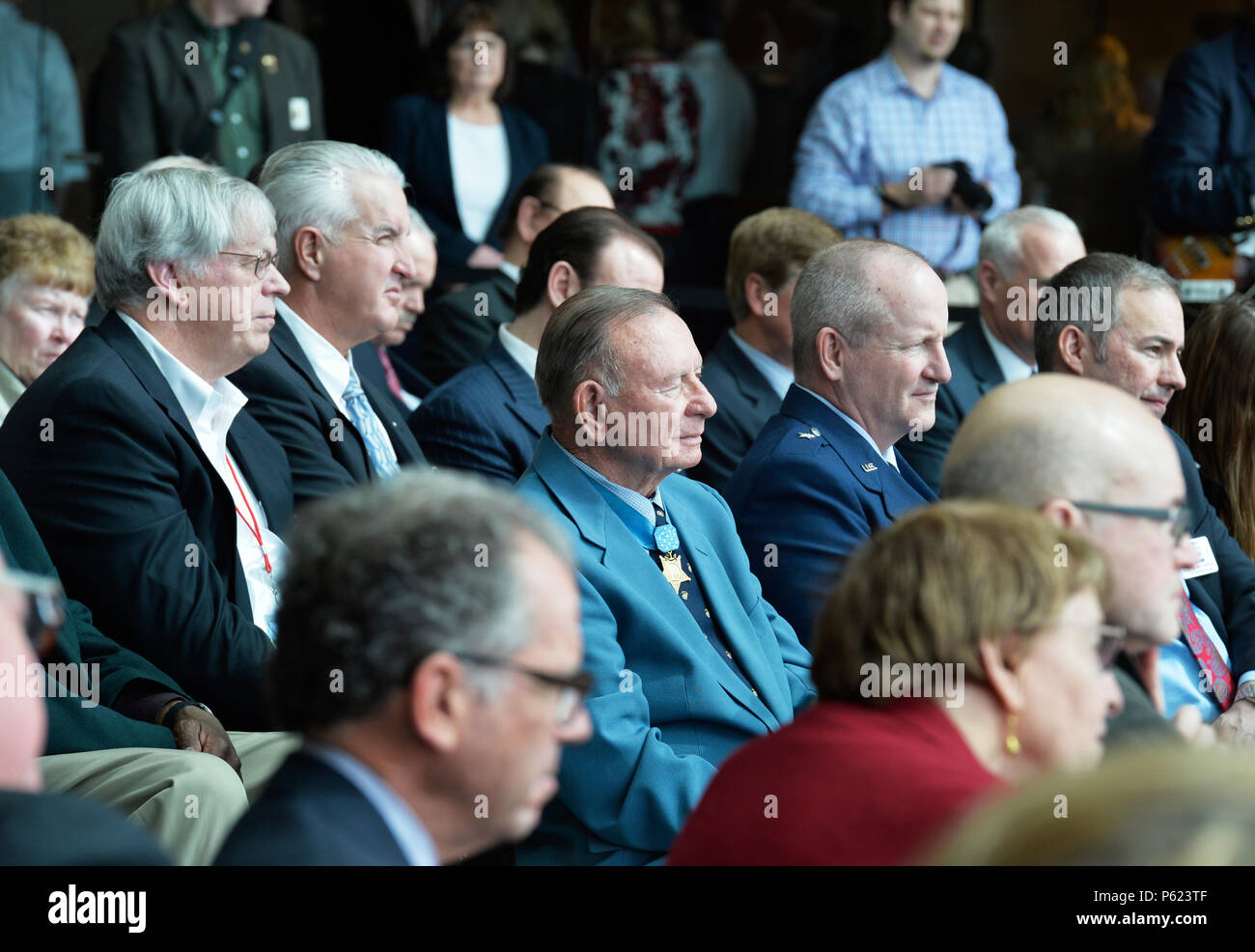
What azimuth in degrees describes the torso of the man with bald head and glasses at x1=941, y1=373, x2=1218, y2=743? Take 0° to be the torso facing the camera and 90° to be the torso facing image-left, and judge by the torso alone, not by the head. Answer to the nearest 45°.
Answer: approximately 270°

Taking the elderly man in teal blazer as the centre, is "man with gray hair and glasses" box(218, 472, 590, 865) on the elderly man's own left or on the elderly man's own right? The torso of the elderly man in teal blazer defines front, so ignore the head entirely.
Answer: on the elderly man's own right

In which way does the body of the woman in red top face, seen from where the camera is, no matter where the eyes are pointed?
to the viewer's right

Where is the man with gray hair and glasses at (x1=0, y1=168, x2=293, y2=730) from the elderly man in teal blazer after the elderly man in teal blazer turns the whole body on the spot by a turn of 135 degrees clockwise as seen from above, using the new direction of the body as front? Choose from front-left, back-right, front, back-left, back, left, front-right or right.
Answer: front

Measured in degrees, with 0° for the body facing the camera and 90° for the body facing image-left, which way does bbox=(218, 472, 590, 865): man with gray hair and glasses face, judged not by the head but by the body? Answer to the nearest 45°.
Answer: approximately 270°

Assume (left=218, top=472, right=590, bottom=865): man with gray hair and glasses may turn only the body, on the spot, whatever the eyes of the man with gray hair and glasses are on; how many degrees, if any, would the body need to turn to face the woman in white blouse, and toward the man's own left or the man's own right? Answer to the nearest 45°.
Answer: approximately 90° to the man's own left

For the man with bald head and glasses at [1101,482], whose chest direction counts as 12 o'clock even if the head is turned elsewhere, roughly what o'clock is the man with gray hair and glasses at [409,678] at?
the man with gray hair and glasses at [409,678] is roughly at 4 o'clock from the man with bald head and glasses at [1101,482].

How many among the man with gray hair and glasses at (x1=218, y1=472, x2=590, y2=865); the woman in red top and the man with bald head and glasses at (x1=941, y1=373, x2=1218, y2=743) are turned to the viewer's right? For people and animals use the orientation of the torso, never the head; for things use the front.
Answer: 3

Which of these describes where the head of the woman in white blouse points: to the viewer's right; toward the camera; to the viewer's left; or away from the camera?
toward the camera

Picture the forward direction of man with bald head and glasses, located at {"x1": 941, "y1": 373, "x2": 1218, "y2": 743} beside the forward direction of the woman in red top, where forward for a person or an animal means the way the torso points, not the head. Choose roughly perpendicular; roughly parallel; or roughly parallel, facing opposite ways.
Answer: roughly parallel

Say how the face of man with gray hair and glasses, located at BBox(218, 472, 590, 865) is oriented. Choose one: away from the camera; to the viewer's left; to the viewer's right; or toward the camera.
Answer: to the viewer's right

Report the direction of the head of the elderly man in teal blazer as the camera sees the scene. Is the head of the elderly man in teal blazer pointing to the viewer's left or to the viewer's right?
to the viewer's right

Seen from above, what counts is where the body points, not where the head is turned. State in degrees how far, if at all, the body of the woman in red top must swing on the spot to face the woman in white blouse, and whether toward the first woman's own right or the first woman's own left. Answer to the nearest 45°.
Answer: approximately 90° to the first woman's own left

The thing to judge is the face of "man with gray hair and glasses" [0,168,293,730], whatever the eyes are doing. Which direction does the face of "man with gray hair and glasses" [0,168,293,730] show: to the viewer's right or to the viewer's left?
to the viewer's right

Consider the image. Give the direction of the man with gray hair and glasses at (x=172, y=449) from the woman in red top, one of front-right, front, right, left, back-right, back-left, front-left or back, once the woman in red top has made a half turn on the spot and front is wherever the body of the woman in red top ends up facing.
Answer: front-right
